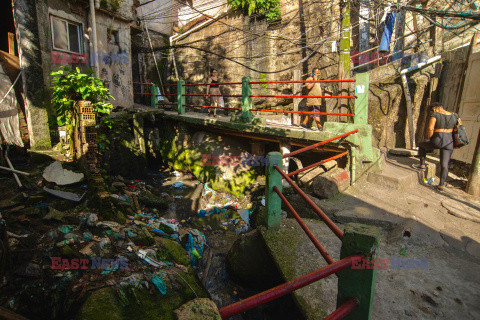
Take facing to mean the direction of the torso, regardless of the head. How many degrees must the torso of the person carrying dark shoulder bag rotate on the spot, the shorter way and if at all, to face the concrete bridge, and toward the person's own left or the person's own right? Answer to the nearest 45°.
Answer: approximately 45° to the person's own left

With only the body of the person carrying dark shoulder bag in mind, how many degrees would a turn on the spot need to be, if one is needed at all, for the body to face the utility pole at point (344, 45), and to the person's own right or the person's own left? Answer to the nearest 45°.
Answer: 0° — they already face it

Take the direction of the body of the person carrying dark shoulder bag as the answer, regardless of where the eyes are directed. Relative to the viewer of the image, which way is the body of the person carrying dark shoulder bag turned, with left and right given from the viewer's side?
facing away from the viewer and to the left of the viewer

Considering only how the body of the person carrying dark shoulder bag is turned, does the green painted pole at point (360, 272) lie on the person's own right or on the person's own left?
on the person's own left

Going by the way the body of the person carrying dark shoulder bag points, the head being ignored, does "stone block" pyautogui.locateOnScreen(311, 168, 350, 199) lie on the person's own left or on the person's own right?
on the person's own left

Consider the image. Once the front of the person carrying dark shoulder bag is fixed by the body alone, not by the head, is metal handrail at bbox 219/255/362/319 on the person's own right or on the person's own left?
on the person's own left
